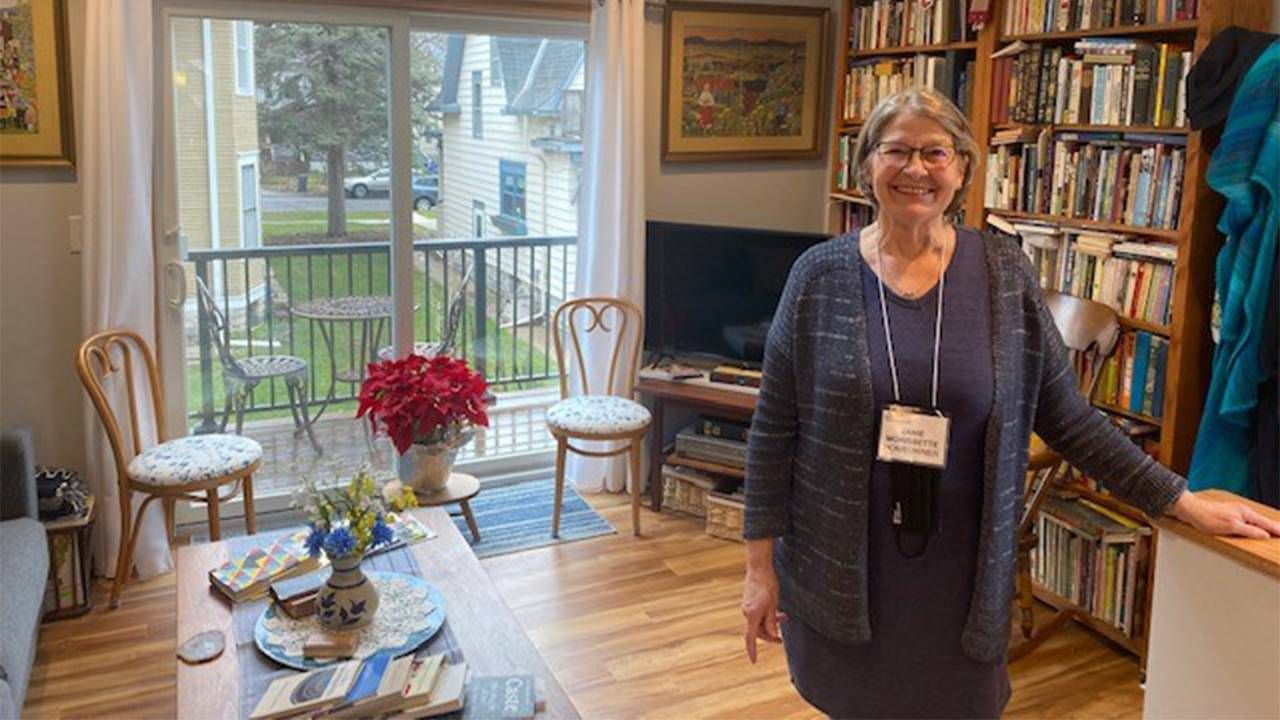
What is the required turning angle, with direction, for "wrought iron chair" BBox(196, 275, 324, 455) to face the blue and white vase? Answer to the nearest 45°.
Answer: approximately 90° to its right

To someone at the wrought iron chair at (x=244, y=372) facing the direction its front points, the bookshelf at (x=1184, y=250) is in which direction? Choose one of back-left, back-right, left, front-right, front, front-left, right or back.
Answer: front-right

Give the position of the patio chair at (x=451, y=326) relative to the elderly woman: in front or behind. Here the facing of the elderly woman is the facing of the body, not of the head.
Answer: behind

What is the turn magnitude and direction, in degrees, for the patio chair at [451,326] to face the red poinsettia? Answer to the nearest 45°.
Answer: approximately 90° to its left

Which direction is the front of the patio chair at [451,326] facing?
to the viewer's left

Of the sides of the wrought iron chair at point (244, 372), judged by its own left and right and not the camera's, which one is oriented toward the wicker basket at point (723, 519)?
front

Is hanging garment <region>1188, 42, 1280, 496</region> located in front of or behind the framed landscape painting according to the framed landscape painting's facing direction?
in front

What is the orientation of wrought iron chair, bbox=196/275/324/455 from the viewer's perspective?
to the viewer's right
